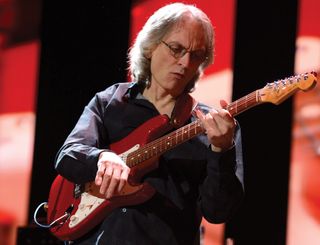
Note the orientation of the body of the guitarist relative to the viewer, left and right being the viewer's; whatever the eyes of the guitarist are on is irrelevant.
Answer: facing the viewer and to the right of the viewer
